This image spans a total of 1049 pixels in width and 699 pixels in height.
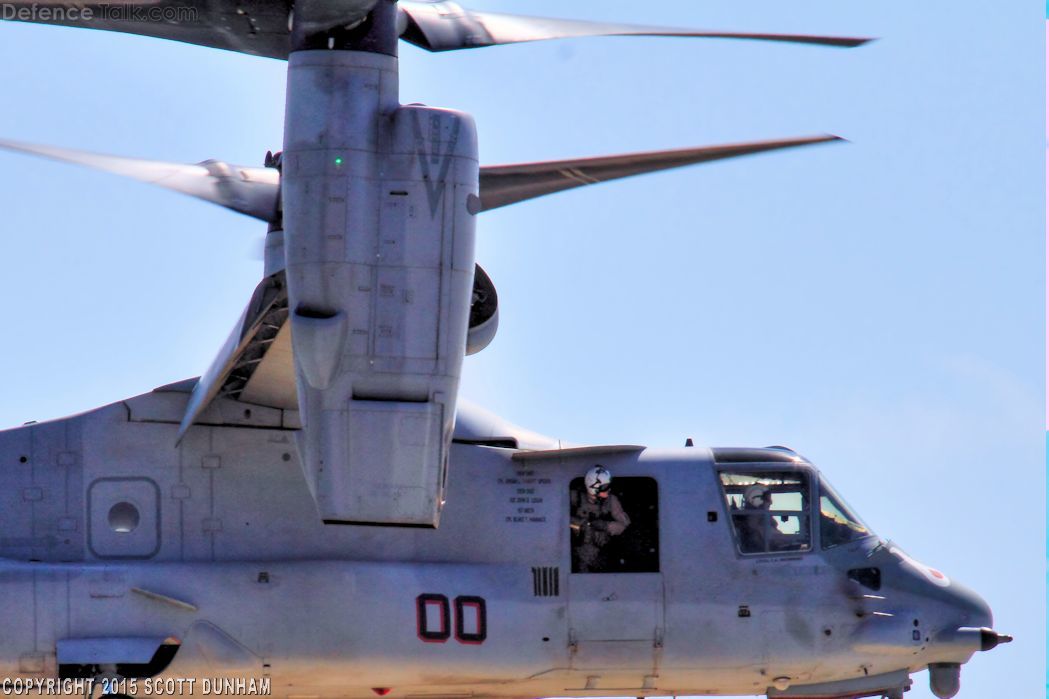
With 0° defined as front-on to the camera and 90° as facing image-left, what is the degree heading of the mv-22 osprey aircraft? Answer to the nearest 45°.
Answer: approximately 270°

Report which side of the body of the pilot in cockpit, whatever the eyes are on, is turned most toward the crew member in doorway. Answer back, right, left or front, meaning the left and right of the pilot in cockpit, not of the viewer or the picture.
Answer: back

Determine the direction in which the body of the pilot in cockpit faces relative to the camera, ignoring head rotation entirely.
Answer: to the viewer's right
